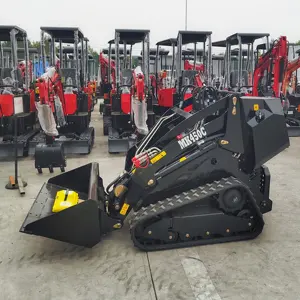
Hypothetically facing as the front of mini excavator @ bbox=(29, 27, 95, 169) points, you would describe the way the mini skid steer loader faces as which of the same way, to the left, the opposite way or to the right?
to the right

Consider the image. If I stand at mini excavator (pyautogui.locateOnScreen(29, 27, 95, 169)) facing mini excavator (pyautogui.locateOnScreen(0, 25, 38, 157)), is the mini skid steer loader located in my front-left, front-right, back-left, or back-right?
back-left

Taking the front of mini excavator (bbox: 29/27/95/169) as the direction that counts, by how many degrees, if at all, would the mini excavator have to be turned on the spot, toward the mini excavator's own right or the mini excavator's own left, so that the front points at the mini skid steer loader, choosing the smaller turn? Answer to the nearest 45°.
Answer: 0° — it already faces it

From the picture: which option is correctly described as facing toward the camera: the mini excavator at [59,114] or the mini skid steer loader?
the mini excavator

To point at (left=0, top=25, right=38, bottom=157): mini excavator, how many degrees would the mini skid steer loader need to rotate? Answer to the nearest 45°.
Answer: approximately 45° to its right

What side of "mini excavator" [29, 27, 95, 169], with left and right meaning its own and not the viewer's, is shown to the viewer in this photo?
front

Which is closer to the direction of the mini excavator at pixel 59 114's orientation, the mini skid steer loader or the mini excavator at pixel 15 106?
the mini skid steer loader

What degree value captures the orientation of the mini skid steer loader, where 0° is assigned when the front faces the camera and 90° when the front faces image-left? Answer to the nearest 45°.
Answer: approximately 90°

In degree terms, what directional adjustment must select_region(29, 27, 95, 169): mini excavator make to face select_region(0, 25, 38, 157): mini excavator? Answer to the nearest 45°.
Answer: approximately 135° to its right

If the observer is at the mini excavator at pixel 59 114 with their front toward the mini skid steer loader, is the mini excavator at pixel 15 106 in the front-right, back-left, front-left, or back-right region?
back-right

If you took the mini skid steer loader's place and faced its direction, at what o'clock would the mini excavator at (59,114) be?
The mini excavator is roughly at 2 o'clock from the mini skid steer loader.

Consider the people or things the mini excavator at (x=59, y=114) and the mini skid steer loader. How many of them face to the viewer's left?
1
